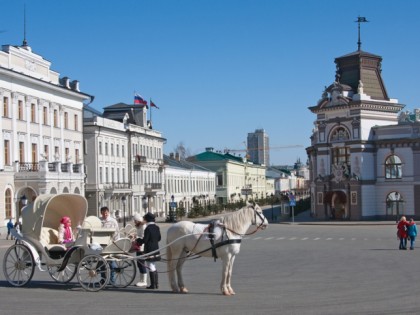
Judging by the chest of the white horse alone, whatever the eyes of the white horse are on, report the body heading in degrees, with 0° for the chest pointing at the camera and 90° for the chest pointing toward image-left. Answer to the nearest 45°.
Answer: approximately 270°

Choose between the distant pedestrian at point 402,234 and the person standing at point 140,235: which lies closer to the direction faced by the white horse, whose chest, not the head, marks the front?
the distant pedestrian

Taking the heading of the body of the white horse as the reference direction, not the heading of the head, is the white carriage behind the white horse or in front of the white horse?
behind

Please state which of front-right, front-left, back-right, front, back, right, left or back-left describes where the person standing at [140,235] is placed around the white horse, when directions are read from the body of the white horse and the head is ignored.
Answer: back-left

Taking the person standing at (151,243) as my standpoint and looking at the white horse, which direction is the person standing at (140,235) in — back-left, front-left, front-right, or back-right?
back-left

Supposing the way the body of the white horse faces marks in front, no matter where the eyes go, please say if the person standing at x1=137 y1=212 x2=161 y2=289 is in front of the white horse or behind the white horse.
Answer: behind

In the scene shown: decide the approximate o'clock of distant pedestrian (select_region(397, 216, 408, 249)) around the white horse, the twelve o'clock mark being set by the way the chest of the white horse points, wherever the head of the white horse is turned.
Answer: The distant pedestrian is roughly at 10 o'clock from the white horse.

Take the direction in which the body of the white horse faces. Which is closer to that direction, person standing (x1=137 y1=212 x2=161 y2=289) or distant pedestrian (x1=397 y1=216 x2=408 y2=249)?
the distant pedestrian
